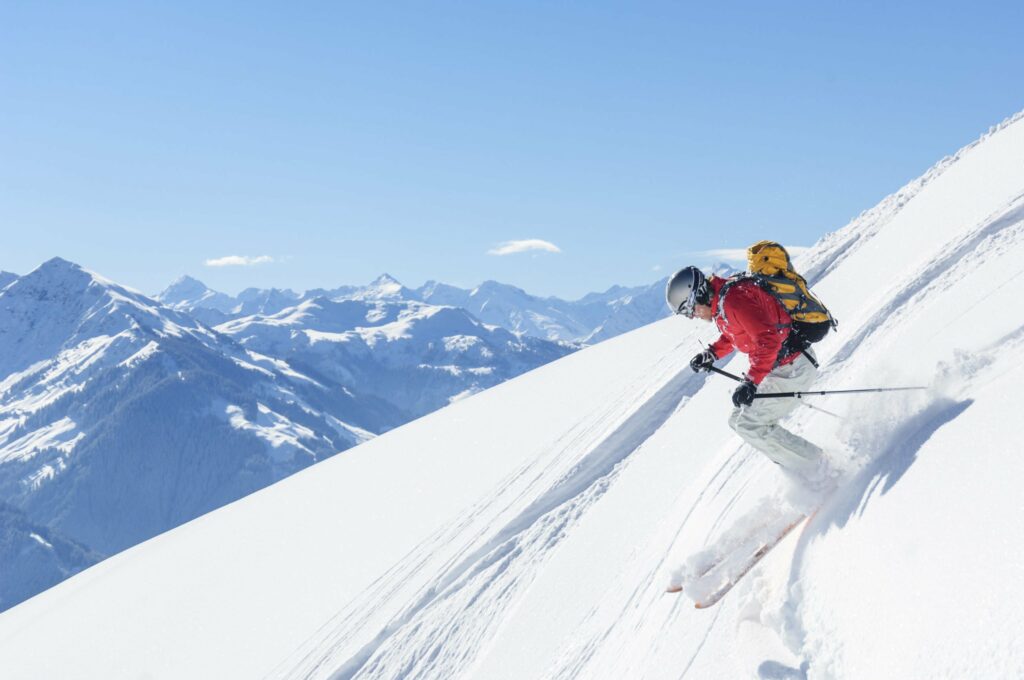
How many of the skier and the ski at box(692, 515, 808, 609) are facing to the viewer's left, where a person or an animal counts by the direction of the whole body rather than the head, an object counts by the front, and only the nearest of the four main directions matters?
2

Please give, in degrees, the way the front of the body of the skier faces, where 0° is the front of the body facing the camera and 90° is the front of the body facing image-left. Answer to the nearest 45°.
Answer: approximately 90°

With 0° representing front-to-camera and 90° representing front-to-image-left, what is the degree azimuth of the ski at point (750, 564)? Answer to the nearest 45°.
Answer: approximately 90°
